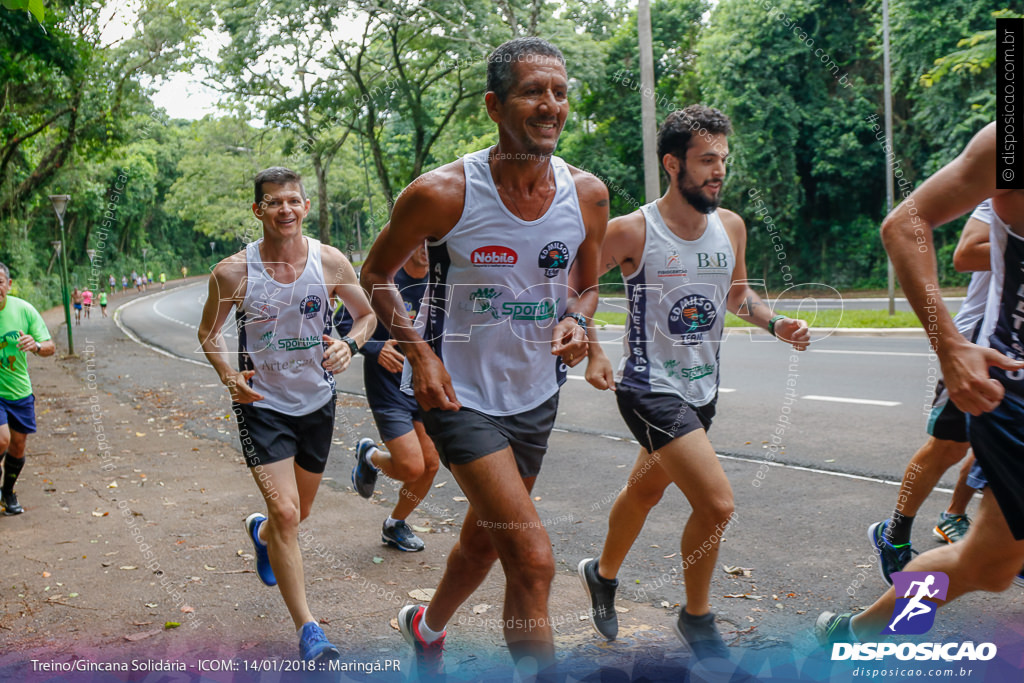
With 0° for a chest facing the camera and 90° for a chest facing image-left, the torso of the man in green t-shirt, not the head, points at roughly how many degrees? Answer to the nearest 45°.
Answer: approximately 0°

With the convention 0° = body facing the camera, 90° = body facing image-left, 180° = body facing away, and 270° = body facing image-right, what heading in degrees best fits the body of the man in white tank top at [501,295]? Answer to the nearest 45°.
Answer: approximately 315°

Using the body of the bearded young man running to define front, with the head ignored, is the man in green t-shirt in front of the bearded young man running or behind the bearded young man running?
behind

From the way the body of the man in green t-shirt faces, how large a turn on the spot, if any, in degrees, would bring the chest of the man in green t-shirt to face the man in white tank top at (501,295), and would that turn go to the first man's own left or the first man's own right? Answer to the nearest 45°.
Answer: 0° — they already face them

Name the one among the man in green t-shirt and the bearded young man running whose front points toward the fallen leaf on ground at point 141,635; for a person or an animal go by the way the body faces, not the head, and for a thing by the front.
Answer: the man in green t-shirt

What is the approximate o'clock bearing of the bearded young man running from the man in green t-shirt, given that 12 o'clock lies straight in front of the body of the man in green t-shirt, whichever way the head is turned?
The bearded young man running is roughly at 11 o'clock from the man in green t-shirt.

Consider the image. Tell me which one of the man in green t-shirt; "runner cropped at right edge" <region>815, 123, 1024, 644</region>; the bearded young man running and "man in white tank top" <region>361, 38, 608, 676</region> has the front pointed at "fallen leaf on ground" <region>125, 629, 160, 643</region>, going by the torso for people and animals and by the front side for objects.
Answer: the man in green t-shirt

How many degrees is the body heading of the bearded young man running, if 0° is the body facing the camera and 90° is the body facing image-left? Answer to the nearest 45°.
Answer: approximately 315°
